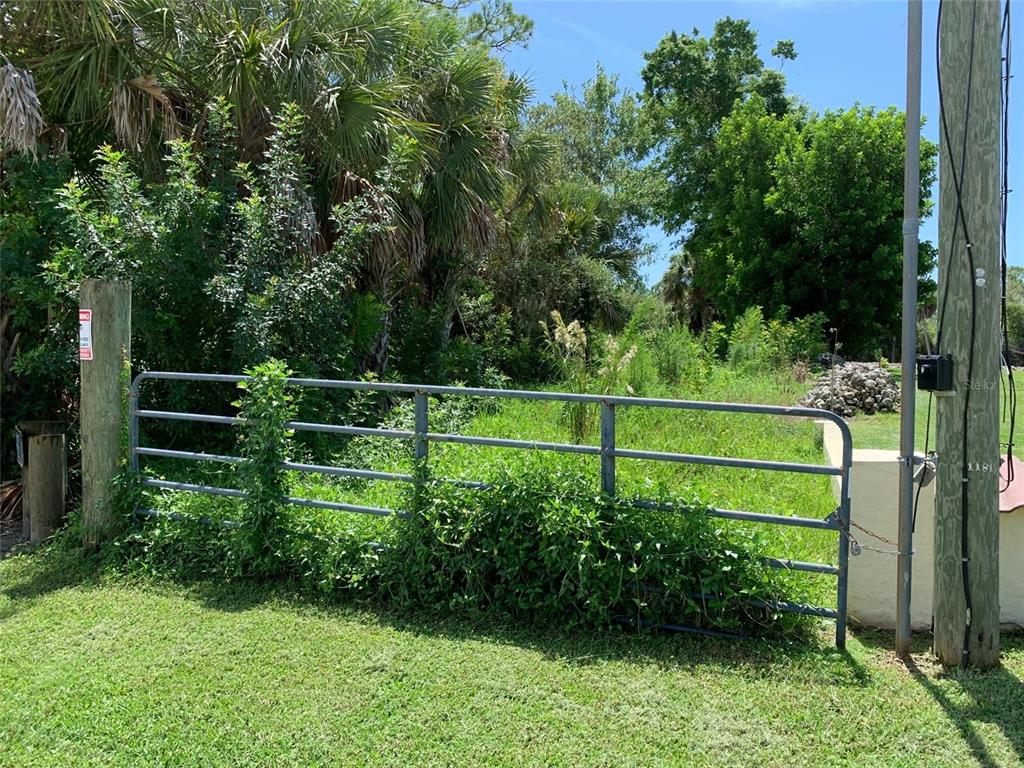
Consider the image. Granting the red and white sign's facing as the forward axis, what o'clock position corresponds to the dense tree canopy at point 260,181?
The dense tree canopy is roughly at 7 o'clock from the red and white sign.

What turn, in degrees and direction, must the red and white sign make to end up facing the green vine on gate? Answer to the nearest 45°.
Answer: approximately 45° to its left

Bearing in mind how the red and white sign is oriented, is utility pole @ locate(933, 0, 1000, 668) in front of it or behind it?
in front

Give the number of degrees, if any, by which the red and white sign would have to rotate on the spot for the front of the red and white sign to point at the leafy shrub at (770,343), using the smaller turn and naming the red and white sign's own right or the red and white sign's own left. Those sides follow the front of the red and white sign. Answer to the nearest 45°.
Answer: approximately 135° to the red and white sign's own left

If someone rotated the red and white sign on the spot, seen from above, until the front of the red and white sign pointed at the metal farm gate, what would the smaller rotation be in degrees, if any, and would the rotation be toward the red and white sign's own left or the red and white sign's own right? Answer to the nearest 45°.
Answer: approximately 45° to the red and white sign's own left

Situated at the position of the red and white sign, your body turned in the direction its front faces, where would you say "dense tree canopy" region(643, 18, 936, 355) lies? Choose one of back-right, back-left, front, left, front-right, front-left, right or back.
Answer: back-left

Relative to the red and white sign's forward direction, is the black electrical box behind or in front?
in front

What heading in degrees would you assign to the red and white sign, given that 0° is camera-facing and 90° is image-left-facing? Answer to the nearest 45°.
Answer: approximately 0°

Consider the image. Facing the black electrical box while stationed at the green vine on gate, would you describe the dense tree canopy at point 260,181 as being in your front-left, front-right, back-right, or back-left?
back-left

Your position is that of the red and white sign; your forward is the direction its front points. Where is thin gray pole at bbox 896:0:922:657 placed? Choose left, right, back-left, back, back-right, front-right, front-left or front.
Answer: front-left
